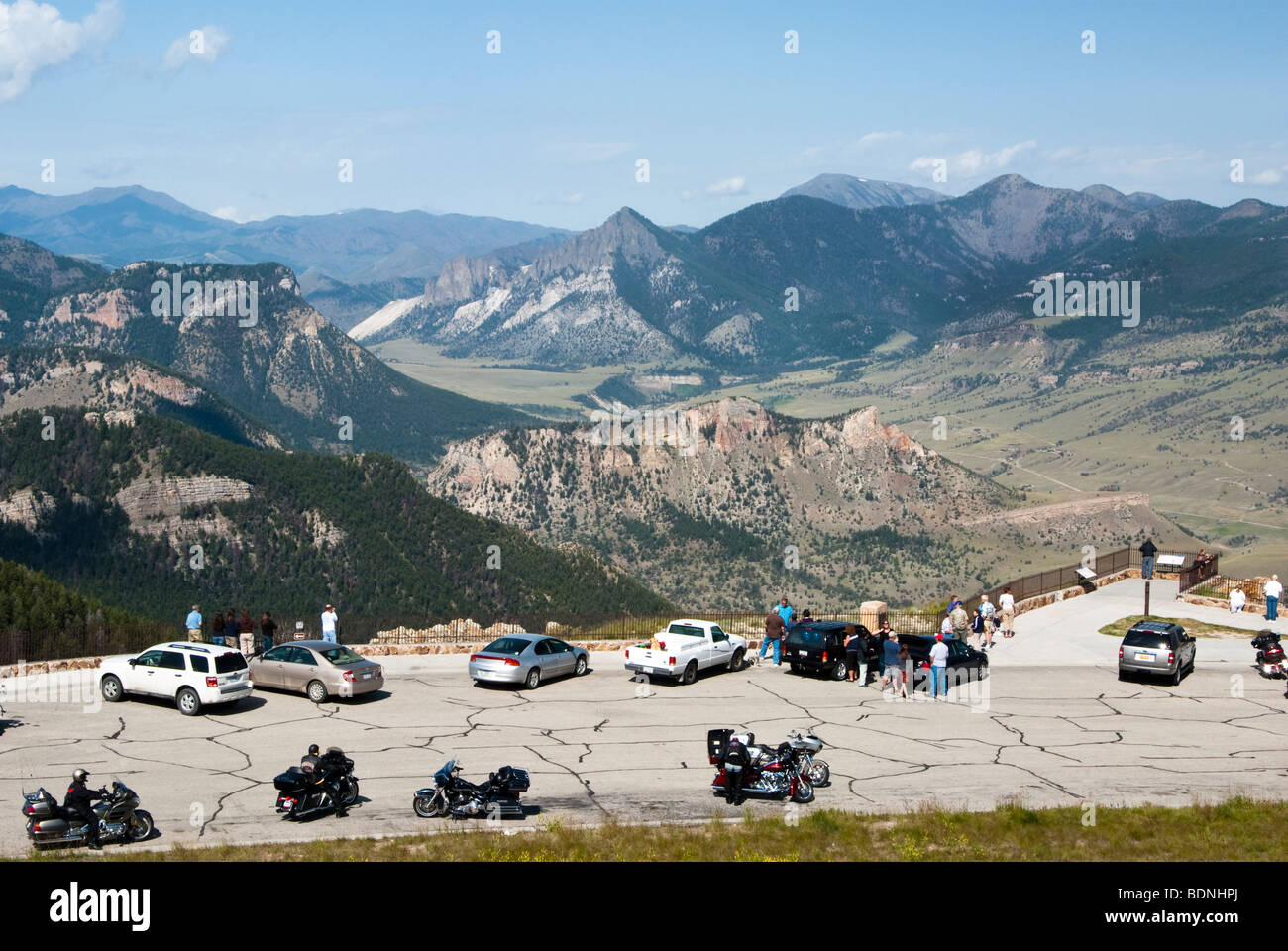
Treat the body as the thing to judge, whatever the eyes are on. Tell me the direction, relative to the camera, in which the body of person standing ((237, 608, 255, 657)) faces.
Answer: away from the camera

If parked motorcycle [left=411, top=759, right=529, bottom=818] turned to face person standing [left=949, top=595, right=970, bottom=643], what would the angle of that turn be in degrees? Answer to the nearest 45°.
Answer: approximately 135° to its right

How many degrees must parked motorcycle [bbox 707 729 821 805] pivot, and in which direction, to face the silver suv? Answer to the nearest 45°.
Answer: approximately 45° to its left

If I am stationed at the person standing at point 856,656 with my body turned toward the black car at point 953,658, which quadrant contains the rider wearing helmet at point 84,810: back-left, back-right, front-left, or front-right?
back-right

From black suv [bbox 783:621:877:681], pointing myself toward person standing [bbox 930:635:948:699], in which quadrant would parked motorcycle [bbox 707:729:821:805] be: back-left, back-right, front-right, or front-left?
front-right

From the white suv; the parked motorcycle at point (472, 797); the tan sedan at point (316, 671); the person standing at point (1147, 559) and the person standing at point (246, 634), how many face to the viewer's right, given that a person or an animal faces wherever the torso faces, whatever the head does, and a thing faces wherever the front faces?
0

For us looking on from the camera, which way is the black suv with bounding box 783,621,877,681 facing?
facing away from the viewer and to the right of the viewer

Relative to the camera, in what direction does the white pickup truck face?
facing away from the viewer and to the right of the viewer

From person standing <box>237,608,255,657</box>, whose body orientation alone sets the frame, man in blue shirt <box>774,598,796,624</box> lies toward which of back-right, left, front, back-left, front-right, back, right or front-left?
right

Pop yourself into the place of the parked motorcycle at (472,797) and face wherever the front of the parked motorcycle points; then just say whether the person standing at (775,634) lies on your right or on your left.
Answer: on your right

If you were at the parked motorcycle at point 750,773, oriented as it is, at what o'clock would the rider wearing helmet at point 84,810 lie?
The rider wearing helmet is roughly at 5 o'clock from the parked motorcycle.

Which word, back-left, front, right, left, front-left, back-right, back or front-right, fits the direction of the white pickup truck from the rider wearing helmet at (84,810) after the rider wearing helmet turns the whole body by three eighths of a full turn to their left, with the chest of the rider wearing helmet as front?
right

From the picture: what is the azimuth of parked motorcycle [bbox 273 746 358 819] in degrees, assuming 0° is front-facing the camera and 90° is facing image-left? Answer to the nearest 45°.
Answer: approximately 225°

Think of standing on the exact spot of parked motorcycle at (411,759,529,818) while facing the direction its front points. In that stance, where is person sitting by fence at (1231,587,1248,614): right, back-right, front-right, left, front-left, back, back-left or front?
back-right

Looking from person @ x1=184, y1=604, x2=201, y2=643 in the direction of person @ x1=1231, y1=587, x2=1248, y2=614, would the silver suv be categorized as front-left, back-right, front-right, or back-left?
front-right

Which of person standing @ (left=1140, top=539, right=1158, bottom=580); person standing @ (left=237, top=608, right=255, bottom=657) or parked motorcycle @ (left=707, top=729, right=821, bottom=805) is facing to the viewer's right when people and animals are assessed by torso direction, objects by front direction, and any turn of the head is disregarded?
the parked motorcycle

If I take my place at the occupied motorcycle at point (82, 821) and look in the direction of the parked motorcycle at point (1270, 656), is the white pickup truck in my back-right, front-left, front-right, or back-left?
front-left
